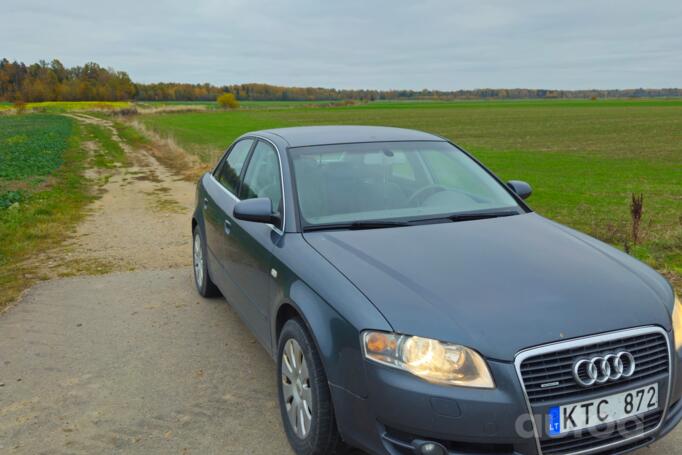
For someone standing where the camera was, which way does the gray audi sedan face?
facing the viewer and to the right of the viewer
